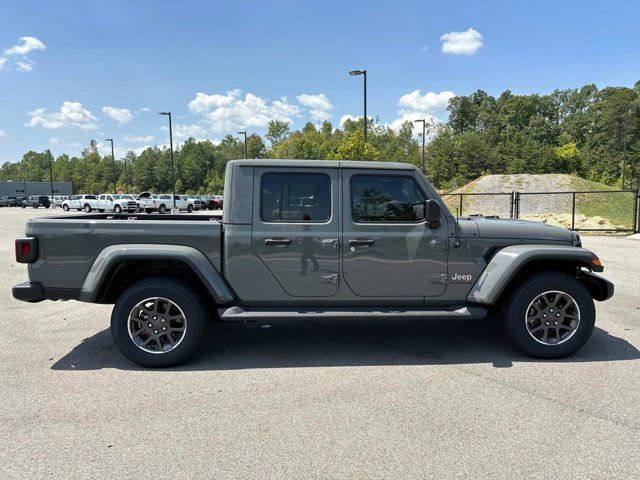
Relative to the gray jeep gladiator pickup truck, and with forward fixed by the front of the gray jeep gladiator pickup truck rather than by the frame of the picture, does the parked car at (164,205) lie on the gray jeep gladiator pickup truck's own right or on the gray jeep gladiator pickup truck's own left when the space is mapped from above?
on the gray jeep gladiator pickup truck's own left

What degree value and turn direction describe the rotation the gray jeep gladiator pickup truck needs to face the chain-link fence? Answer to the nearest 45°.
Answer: approximately 45° to its left

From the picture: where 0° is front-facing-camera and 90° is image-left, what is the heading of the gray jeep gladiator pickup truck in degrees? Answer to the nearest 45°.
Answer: approximately 270°

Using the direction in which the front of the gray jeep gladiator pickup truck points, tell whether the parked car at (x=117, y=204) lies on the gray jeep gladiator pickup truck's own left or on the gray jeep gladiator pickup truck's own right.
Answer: on the gray jeep gladiator pickup truck's own left
